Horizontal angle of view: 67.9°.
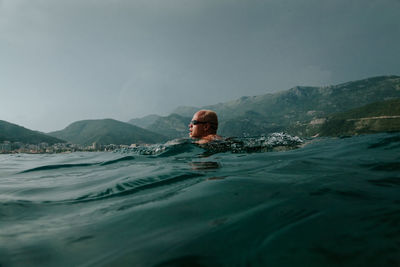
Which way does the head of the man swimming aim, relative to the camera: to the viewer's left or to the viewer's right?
to the viewer's left

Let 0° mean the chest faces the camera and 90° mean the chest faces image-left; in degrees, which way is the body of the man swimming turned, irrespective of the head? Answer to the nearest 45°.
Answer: approximately 90°
